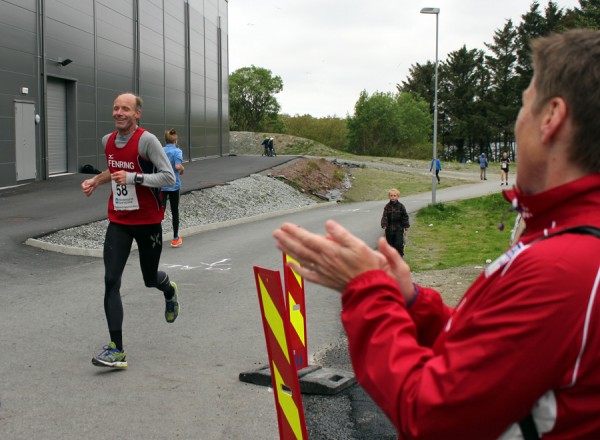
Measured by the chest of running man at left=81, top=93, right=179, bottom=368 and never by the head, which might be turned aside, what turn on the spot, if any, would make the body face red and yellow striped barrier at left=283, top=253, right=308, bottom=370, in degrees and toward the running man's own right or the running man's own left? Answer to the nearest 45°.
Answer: approximately 90° to the running man's own left

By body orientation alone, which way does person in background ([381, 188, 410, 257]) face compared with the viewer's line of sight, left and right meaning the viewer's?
facing the viewer

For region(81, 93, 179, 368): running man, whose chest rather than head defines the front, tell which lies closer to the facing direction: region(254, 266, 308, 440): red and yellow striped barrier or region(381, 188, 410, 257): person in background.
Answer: the red and yellow striped barrier

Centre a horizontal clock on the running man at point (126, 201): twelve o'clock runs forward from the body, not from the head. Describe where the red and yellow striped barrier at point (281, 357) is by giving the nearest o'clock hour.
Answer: The red and yellow striped barrier is roughly at 10 o'clock from the running man.

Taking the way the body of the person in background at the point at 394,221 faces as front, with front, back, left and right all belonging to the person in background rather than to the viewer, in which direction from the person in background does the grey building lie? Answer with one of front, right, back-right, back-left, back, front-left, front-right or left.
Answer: back-right

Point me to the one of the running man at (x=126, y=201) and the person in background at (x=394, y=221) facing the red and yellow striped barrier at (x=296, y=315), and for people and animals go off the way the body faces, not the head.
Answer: the person in background

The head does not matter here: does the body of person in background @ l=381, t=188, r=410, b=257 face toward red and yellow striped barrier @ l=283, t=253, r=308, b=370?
yes

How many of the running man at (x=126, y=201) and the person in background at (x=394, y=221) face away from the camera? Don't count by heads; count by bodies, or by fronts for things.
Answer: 0

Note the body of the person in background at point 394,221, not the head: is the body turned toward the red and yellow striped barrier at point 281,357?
yes

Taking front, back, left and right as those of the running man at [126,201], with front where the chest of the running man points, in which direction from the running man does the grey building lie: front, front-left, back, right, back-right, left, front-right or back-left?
back-right

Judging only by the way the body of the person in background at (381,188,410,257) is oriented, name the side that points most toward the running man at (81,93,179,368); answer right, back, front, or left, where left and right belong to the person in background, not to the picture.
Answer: front

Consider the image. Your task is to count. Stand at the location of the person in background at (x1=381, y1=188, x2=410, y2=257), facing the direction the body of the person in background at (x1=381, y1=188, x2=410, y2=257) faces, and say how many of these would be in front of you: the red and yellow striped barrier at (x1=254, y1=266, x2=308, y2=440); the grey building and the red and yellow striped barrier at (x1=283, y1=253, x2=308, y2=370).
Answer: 2

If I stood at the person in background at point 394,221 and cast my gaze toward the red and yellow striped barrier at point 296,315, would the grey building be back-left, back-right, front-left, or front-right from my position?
back-right

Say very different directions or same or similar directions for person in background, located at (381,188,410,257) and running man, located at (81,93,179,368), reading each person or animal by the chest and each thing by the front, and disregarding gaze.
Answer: same or similar directions

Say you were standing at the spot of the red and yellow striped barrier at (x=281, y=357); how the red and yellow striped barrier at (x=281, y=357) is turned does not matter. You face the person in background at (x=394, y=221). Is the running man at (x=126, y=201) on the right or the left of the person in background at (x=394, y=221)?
left

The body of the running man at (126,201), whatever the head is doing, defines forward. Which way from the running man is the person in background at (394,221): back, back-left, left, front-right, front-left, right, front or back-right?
back
